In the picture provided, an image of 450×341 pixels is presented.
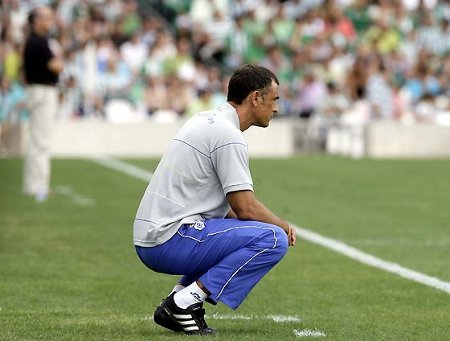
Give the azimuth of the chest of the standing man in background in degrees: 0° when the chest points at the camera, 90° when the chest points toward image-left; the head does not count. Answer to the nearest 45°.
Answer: approximately 270°
